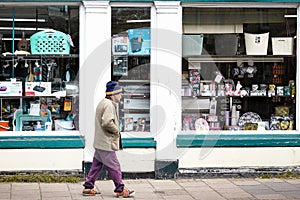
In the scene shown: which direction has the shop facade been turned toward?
toward the camera

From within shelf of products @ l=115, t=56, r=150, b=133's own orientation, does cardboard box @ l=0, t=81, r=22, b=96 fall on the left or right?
on its right

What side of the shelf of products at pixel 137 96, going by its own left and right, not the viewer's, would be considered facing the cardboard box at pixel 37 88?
right

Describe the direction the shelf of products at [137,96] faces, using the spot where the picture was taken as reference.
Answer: facing the viewer

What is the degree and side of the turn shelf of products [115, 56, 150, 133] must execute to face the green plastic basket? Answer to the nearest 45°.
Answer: approximately 90° to its right

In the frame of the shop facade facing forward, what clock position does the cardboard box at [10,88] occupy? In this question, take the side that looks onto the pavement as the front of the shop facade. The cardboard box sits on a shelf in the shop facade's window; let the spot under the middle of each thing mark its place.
The cardboard box is roughly at 3 o'clock from the shop facade.
